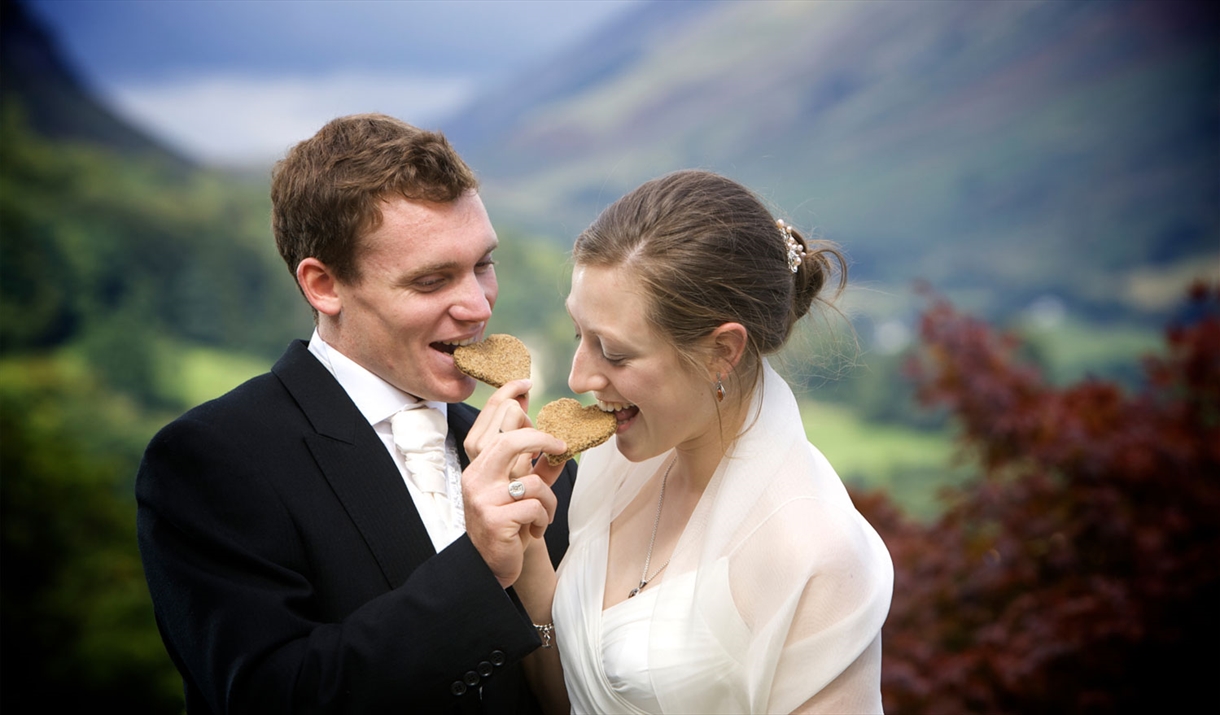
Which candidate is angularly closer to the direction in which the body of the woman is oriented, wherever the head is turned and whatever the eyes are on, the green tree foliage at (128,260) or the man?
the man

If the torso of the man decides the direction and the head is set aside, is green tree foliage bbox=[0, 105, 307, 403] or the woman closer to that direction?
the woman

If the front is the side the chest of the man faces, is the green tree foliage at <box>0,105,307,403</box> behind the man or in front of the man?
behind

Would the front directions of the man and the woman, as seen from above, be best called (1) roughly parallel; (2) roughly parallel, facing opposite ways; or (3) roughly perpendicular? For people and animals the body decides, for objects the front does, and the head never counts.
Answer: roughly perpendicular

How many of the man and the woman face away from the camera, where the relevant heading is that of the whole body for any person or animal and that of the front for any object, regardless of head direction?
0

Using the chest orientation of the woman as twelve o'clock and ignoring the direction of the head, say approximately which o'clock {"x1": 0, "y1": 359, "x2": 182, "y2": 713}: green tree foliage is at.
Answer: The green tree foliage is roughly at 3 o'clock from the woman.

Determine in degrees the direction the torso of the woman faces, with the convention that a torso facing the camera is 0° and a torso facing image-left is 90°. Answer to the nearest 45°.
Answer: approximately 45°
